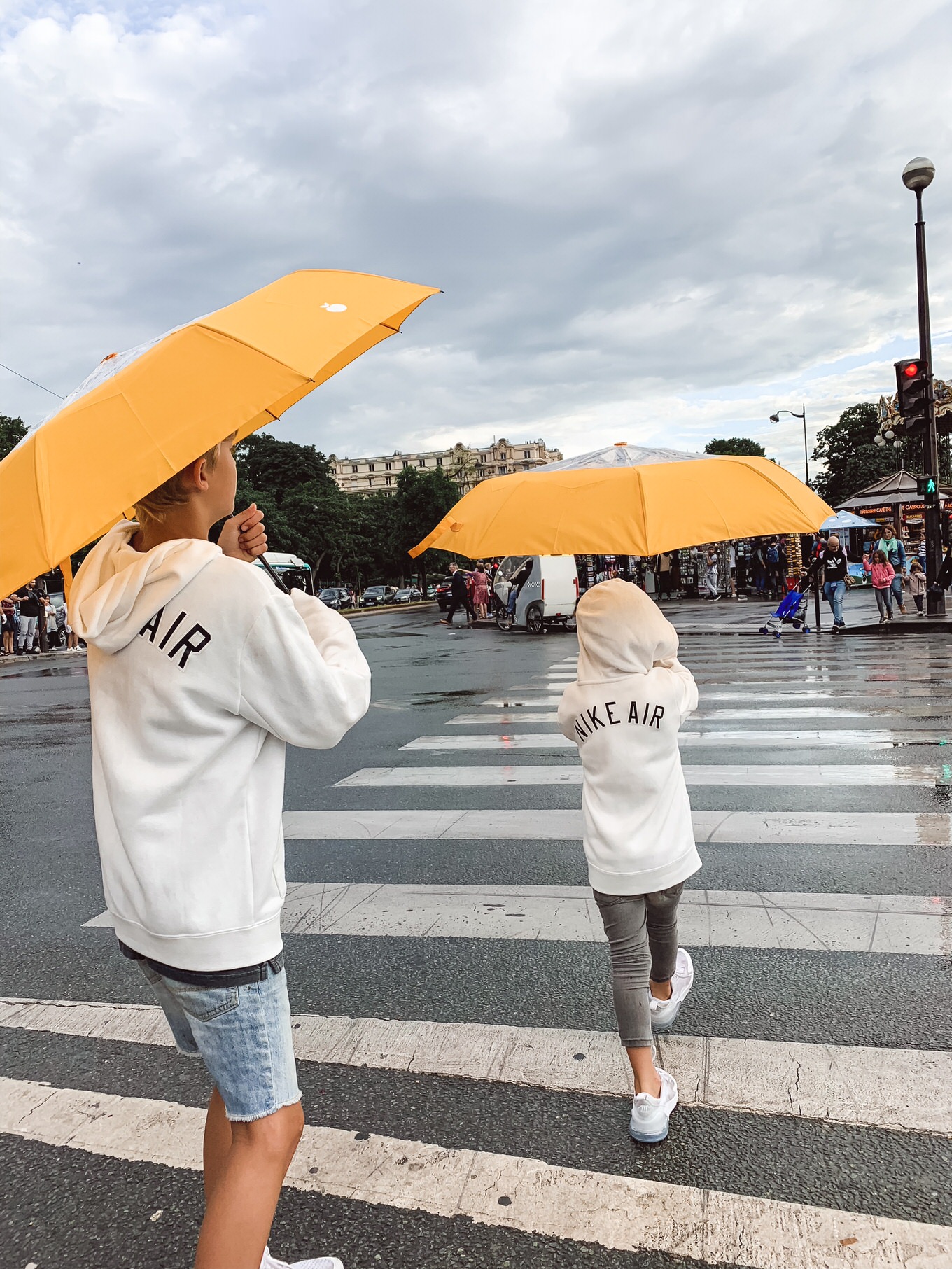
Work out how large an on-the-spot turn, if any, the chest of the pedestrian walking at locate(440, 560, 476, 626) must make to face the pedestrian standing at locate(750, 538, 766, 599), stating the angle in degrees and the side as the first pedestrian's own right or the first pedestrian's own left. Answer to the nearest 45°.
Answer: approximately 135° to the first pedestrian's own right

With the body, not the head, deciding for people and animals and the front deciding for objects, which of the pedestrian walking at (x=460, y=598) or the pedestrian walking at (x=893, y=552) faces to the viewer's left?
the pedestrian walking at (x=460, y=598)

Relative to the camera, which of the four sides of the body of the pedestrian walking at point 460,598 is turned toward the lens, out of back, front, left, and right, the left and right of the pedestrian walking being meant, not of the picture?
left

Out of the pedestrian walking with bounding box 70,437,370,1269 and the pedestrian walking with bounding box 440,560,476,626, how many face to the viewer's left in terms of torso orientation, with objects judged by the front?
1

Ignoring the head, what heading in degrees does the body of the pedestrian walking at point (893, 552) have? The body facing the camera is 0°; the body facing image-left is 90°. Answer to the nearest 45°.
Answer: approximately 0°
